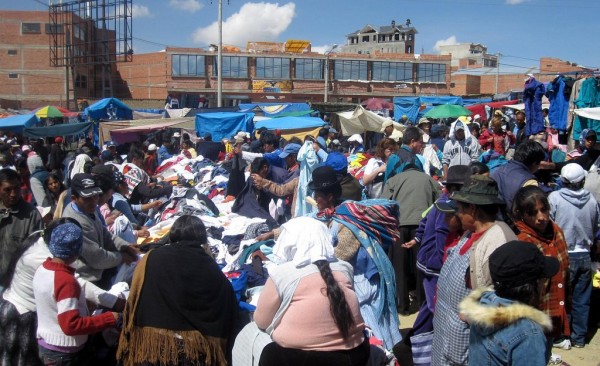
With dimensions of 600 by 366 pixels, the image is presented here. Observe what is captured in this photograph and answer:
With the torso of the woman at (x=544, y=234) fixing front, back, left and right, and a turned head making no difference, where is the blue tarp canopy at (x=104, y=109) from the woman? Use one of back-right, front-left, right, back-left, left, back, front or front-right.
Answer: back

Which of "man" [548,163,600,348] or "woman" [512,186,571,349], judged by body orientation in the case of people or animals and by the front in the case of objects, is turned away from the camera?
"man" [548,163,600,348]

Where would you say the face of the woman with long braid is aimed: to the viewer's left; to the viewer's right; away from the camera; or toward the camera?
away from the camera

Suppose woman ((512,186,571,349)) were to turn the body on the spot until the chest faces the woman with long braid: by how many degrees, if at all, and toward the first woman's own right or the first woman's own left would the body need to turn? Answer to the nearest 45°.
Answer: approximately 90° to the first woman's own right

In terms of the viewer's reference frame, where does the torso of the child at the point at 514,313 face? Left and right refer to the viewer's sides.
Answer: facing away from the viewer and to the right of the viewer

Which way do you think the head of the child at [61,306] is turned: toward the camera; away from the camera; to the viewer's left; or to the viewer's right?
away from the camera

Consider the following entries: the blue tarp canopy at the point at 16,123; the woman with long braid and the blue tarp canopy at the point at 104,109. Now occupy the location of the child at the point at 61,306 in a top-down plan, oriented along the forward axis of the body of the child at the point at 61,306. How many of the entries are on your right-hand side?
1

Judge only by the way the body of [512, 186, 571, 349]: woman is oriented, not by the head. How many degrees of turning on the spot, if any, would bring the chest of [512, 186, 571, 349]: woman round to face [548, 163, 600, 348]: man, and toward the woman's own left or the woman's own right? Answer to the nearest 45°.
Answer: approximately 135° to the woman's own left

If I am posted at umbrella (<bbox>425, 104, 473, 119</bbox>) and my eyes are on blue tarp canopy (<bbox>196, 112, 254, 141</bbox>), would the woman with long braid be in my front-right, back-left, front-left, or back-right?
front-left

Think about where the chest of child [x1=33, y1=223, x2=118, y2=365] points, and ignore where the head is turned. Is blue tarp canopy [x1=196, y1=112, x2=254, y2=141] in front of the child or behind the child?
in front

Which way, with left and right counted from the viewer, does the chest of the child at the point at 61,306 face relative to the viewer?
facing away from the viewer and to the right of the viewer

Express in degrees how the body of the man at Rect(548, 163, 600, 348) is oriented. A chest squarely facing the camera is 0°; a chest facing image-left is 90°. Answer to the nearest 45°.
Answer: approximately 180°

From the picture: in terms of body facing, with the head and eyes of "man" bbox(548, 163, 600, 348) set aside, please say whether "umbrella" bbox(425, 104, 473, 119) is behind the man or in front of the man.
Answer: in front

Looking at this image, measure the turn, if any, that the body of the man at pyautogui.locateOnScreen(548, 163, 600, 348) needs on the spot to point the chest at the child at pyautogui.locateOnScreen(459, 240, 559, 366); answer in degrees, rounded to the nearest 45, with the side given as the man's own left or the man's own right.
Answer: approximately 180°

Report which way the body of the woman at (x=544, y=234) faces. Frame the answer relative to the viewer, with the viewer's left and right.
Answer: facing the viewer and to the right of the viewer
